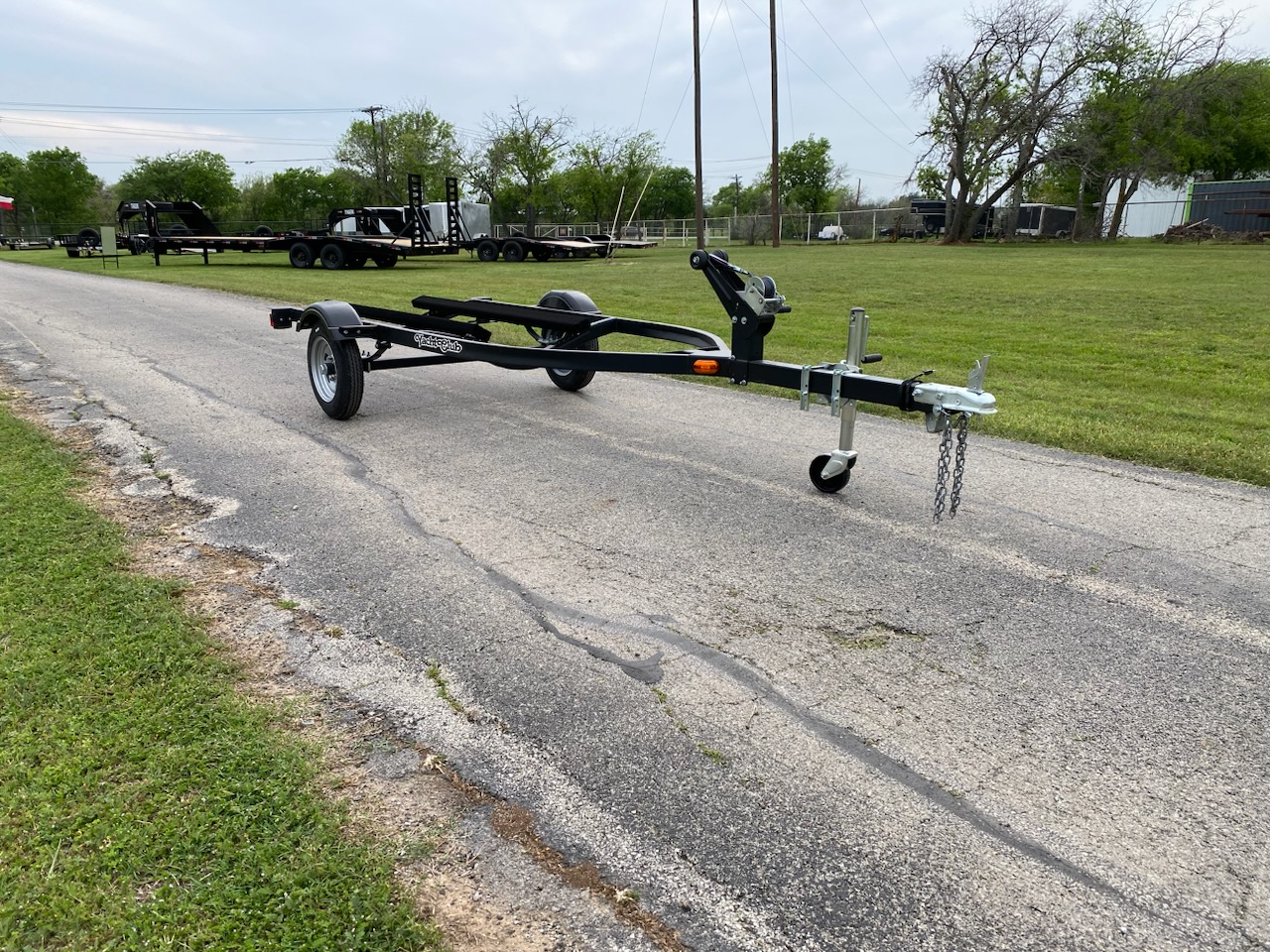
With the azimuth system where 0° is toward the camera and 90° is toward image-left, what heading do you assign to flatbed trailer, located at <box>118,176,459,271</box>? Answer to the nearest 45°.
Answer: approximately 135°

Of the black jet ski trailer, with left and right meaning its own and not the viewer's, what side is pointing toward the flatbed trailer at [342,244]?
back

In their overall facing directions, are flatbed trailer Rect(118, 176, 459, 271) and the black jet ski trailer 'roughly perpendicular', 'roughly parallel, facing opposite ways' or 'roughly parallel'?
roughly parallel, facing opposite ways

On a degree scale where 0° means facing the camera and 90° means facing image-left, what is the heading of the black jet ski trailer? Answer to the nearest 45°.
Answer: approximately 315°

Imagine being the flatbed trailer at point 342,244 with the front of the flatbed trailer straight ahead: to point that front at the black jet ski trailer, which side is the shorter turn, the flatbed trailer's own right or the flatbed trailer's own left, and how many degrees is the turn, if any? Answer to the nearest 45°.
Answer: approximately 135° to the flatbed trailer's own left

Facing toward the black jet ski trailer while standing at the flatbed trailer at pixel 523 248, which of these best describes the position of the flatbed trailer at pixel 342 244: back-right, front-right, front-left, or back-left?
front-right

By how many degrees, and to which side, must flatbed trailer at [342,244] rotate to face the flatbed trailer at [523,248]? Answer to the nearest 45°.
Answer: approximately 135° to its right

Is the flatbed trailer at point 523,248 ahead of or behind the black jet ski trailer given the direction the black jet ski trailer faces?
behind
